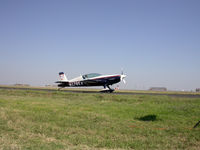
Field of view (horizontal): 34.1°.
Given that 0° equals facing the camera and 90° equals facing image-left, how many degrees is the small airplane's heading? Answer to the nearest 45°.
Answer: approximately 270°
